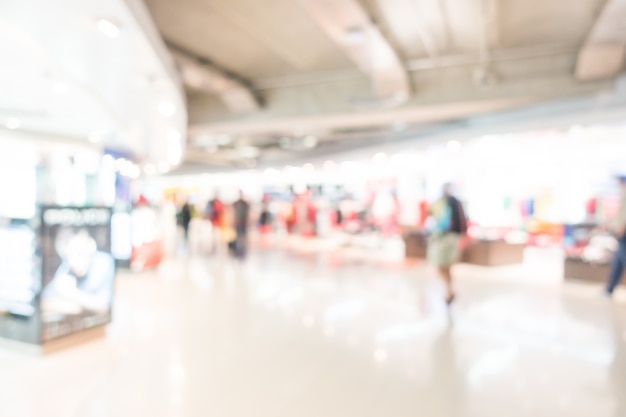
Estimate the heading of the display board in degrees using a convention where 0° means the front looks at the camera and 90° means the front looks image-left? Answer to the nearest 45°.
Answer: approximately 315°

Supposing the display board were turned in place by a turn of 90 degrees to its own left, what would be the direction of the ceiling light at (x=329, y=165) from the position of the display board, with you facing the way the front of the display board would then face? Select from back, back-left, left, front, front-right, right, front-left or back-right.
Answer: front

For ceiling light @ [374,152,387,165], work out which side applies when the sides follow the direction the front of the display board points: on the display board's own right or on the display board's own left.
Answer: on the display board's own left

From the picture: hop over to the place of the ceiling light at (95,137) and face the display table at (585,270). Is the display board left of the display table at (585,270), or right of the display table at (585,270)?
right

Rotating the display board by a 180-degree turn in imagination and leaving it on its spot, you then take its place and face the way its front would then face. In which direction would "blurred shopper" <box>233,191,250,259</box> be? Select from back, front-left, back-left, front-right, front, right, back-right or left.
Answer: right
